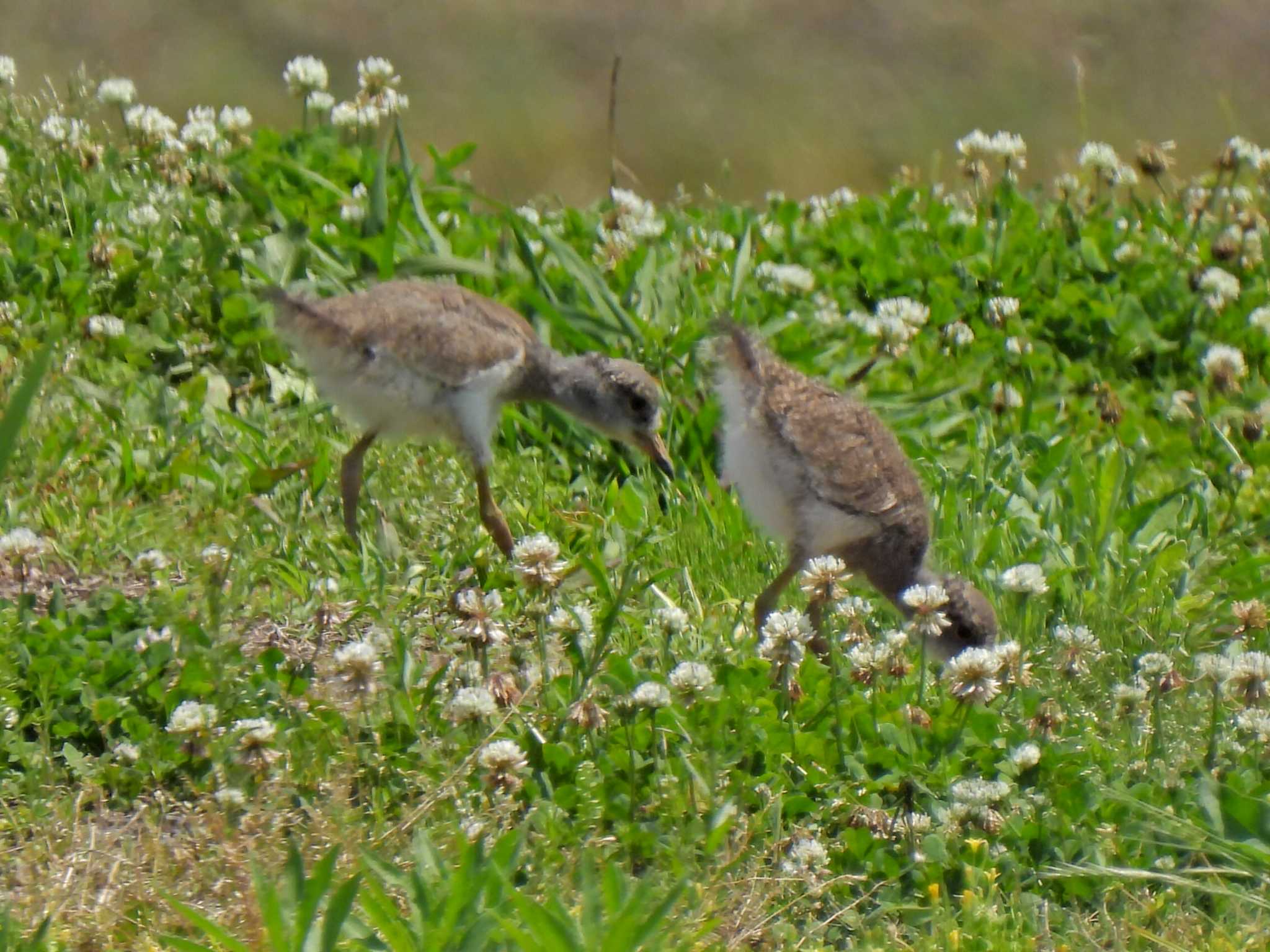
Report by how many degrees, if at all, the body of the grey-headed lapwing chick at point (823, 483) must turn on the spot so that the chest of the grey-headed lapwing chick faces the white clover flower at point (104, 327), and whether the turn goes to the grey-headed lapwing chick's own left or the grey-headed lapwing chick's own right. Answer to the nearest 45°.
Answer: approximately 180°

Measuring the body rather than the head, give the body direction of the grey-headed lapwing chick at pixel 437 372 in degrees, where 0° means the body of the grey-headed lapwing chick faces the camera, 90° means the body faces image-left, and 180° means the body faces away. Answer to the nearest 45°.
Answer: approximately 270°

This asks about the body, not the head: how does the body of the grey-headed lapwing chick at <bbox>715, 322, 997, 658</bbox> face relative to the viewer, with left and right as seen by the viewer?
facing to the right of the viewer

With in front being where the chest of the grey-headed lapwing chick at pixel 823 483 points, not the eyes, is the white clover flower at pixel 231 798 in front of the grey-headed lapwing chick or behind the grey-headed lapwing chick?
behind

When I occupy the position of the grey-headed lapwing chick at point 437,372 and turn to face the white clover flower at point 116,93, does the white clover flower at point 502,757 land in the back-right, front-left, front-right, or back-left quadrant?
back-left

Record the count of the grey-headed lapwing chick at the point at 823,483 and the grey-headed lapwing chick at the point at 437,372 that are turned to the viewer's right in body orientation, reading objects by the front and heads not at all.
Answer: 2

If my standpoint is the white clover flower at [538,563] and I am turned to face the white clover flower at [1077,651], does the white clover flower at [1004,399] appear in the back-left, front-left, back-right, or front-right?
front-left

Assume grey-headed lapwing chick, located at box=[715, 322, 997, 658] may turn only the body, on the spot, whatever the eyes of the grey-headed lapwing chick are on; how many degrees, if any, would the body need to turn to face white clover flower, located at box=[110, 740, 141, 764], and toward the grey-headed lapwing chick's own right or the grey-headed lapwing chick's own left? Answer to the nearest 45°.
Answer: approximately 135° to the grey-headed lapwing chick's own right

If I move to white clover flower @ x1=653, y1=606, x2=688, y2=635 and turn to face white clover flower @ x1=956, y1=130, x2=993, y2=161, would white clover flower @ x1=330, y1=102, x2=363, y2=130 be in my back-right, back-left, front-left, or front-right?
front-left

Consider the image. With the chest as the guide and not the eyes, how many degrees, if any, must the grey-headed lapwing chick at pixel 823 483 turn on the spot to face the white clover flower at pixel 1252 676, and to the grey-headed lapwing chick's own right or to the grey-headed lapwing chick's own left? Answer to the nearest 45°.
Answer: approximately 45° to the grey-headed lapwing chick's own right
